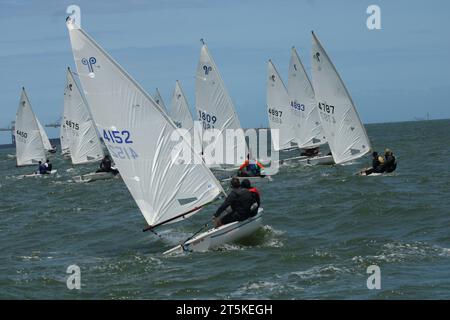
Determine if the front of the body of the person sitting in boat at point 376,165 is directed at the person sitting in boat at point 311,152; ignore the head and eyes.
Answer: no

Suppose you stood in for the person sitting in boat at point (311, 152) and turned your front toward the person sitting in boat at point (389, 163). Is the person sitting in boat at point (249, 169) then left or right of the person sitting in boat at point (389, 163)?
right

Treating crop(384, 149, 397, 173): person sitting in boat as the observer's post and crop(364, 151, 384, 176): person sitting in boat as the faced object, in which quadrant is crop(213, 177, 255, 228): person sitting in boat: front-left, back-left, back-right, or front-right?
front-left

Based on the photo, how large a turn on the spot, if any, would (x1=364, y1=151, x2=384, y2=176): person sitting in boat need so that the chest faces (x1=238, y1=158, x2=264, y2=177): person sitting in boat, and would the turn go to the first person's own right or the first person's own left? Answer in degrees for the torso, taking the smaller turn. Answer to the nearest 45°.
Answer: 0° — they already face them

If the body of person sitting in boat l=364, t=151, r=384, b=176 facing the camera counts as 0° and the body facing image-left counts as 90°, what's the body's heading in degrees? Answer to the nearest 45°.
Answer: approximately 90°

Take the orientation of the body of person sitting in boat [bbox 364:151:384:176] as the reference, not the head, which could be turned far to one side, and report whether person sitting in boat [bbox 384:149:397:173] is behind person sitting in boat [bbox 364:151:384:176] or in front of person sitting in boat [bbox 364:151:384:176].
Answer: behind

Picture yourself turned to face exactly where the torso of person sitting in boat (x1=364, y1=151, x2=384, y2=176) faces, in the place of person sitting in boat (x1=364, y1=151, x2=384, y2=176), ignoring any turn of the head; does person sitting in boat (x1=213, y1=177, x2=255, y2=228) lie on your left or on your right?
on your left
